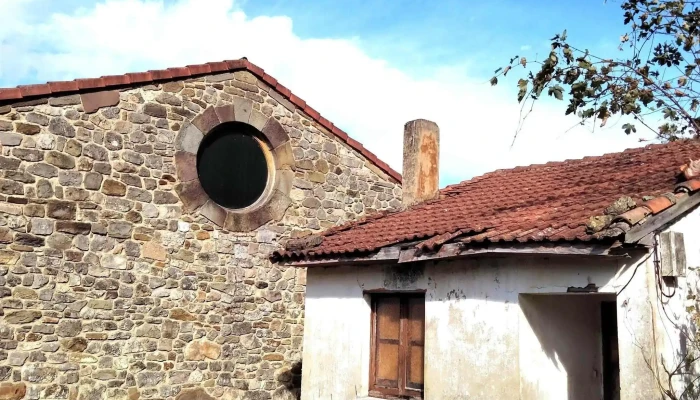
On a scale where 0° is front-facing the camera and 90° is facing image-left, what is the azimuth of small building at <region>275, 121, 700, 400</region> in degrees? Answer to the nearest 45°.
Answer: approximately 45°

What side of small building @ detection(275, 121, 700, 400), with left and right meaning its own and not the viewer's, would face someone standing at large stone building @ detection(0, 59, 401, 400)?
right
